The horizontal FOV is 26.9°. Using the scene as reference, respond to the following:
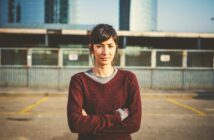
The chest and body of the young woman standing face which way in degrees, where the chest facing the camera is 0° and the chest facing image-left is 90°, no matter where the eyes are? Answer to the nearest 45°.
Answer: approximately 0°

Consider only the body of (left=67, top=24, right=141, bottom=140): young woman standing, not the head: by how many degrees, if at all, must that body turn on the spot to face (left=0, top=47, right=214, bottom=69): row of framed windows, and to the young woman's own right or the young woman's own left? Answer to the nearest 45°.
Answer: approximately 180°
